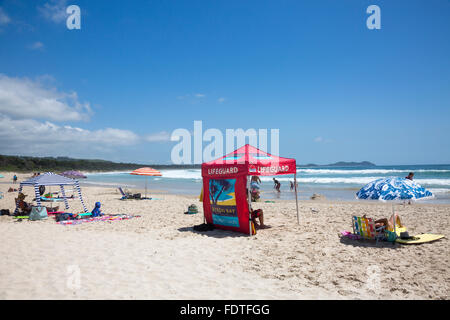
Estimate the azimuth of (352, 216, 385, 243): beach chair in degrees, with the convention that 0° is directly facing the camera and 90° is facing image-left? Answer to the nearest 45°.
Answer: approximately 225°

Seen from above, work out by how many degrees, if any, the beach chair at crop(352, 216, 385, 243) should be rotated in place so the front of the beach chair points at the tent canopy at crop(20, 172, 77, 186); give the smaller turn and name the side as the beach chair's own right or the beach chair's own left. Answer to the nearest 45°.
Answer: approximately 135° to the beach chair's own left

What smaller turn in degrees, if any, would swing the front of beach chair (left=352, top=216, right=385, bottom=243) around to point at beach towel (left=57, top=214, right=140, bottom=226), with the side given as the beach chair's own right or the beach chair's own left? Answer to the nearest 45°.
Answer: approximately 135° to the beach chair's own left
